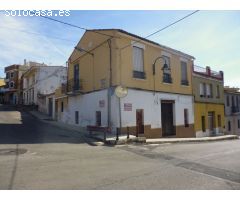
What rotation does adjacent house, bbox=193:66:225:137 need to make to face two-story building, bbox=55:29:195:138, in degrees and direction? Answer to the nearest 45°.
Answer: approximately 90° to its right

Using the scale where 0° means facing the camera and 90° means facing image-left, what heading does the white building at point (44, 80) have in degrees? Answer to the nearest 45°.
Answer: approximately 45°

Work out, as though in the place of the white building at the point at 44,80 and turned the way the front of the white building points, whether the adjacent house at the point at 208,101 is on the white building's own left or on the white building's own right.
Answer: on the white building's own left

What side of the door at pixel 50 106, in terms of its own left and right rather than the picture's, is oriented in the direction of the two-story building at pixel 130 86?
left

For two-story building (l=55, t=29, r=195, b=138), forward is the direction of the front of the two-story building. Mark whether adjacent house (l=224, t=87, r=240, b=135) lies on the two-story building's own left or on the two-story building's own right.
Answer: on the two-story building's own left

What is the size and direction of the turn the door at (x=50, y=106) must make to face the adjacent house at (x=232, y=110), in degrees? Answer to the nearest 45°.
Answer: approximately 135° to its left

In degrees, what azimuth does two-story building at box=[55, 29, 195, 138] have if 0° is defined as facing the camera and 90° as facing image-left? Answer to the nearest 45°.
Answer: approximately 315°
